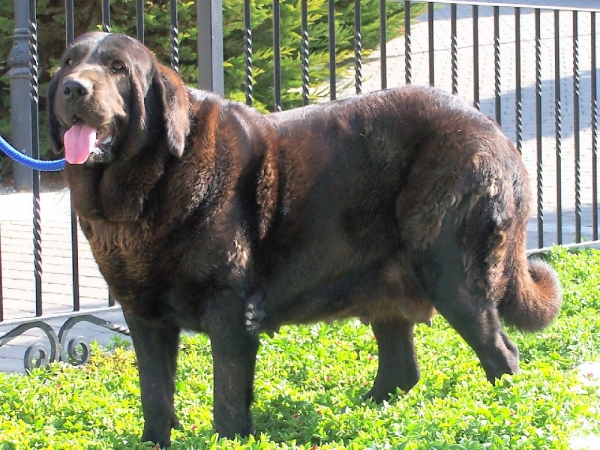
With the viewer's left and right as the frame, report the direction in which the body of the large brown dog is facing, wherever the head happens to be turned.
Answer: facing the viewer and to the left of the viewer

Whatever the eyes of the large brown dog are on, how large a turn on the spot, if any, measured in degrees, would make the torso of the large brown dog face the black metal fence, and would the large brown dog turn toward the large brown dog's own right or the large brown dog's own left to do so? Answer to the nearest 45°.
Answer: approximately 135° to the large brown dog's own right

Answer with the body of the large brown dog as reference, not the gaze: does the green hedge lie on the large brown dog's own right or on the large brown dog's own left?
on the large brown dog's own right
